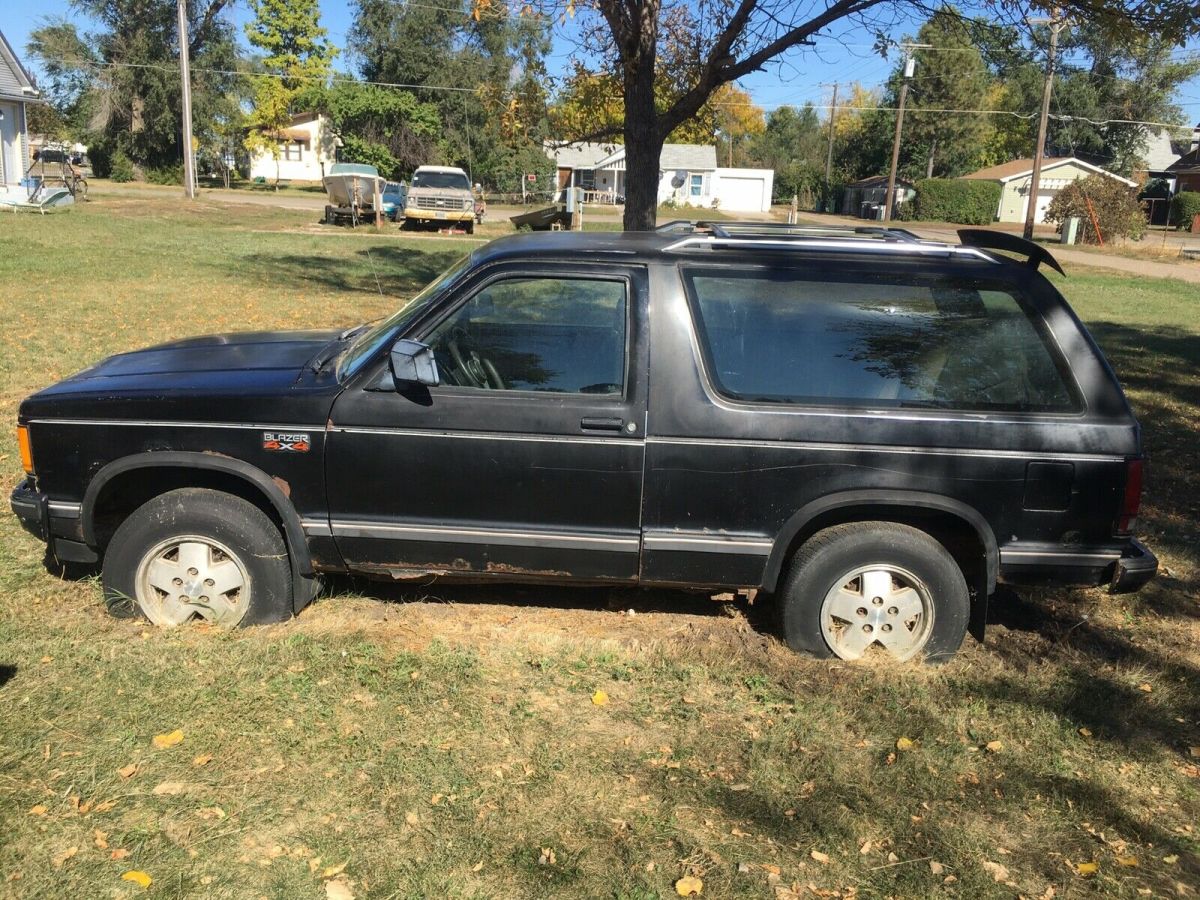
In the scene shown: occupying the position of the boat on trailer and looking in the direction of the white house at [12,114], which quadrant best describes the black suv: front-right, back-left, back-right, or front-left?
back-left

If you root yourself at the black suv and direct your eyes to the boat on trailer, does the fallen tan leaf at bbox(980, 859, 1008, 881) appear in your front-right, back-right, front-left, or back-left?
back-right

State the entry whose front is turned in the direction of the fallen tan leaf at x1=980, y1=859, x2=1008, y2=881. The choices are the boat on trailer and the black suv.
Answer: the boat on trailer

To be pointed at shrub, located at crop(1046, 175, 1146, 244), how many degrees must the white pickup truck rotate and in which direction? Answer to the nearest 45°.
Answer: approximately 90° to its left

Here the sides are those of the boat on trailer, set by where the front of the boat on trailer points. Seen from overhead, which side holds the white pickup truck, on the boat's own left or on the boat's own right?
on the boat's own left

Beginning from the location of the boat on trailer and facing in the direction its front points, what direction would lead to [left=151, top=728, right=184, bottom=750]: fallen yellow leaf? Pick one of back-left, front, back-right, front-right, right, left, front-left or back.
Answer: front

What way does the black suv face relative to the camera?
to the viewer's left

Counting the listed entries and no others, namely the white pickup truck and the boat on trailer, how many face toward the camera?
2

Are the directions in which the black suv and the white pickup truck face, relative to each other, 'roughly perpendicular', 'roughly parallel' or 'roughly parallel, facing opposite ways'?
roughly perpendicular

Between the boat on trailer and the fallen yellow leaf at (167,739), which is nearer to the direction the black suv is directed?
the fallen yellow leaf

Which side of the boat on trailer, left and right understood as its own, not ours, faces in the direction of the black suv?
front

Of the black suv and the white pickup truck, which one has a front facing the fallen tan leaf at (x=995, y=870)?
the white pickup truck

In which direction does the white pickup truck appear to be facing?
toward the camera
